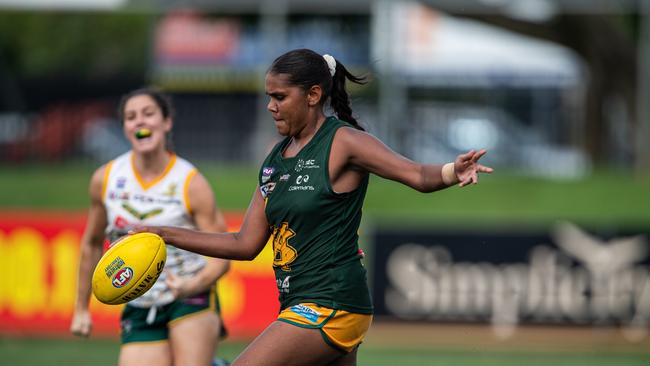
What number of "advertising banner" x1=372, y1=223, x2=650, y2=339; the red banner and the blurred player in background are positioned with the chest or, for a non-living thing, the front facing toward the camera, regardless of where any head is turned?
3

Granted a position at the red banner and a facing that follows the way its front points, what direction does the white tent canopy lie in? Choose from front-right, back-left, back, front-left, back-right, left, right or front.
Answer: back-left

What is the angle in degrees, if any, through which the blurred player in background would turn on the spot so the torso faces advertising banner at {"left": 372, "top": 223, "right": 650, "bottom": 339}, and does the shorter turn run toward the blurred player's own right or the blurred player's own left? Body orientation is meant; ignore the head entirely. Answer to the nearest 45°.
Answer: approximately 135° to the blurred player's own left

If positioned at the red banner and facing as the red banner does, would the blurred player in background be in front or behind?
in front

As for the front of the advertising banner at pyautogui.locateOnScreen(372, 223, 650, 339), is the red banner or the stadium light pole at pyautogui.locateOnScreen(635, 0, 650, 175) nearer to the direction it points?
the red banner

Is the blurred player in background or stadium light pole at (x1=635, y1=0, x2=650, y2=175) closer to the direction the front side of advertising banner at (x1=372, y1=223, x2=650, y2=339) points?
the blurred player in background

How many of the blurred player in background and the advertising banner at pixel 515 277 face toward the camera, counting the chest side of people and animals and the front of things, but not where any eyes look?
2

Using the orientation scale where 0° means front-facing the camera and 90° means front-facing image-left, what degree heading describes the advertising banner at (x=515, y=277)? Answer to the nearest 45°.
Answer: approximately 0°

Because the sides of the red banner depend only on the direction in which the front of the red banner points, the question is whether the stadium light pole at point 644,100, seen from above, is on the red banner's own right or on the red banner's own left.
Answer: on the red banner's own left

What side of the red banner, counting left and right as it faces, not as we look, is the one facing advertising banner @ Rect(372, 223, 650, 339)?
left
